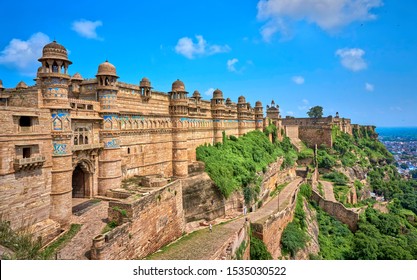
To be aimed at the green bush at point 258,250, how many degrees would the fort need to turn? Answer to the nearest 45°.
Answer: approximately 45° to its left

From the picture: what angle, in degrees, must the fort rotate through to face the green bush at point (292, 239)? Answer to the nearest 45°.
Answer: approximately 45° to its left

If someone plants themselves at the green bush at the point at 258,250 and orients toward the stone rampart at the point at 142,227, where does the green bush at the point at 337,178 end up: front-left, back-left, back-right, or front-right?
back-right

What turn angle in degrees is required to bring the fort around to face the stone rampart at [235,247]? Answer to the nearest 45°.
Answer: approximately 45° to its left

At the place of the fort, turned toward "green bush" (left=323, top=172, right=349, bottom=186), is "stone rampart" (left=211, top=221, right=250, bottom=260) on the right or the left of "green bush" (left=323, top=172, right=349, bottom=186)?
right

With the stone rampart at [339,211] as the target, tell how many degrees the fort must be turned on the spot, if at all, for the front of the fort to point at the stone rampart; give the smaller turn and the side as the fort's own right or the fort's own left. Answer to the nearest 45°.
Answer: approximately 90° to the fort's own left

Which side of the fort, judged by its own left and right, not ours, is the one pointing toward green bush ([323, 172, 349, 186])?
left

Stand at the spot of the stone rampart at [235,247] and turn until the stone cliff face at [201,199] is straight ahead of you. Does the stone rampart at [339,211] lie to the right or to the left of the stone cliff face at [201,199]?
right

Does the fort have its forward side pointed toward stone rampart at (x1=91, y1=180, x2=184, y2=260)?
yes

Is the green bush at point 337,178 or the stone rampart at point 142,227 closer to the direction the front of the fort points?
the stone rampart
